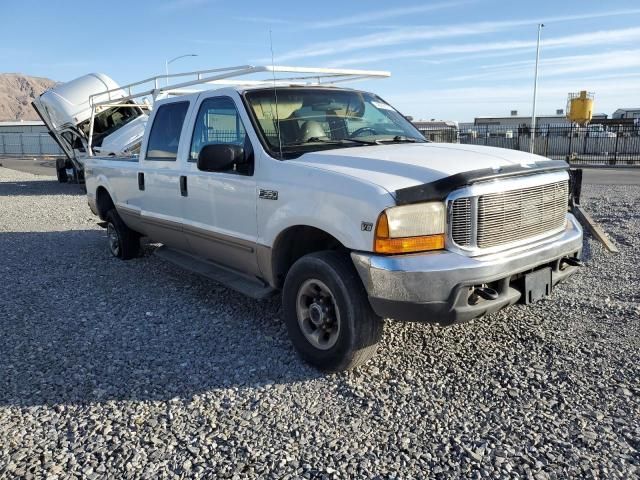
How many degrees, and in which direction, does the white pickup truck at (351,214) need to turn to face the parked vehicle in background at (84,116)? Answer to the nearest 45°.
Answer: approximately 180°

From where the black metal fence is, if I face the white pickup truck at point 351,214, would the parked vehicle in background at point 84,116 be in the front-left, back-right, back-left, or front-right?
front-right

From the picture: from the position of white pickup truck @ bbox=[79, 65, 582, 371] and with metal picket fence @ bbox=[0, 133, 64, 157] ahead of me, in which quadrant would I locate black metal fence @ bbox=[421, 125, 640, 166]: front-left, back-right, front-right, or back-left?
front-right

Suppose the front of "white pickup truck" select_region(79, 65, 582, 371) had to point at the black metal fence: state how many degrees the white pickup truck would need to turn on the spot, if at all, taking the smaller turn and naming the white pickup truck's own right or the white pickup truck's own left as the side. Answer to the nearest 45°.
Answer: approximately 90° to the white pickup truck's own left

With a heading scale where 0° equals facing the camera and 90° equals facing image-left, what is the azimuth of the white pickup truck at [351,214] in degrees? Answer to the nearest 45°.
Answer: approximately 315°

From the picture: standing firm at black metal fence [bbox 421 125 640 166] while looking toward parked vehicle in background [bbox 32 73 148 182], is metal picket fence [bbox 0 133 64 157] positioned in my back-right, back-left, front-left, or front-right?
front-right

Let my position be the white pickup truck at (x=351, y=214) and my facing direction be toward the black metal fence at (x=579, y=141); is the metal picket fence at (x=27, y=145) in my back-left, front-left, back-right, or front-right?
front-left

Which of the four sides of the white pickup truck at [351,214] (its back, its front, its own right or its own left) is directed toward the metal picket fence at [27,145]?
back
